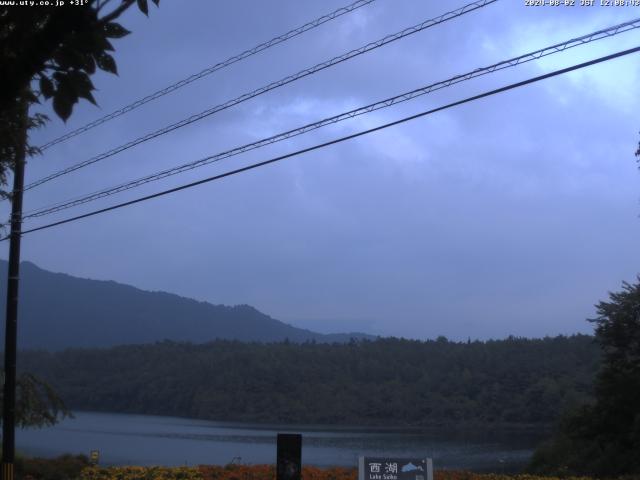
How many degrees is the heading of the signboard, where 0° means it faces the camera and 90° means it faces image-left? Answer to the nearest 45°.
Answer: approximately 0°

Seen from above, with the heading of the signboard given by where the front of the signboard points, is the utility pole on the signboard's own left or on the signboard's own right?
on the signboard's own right

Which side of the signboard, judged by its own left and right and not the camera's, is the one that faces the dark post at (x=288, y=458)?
right
